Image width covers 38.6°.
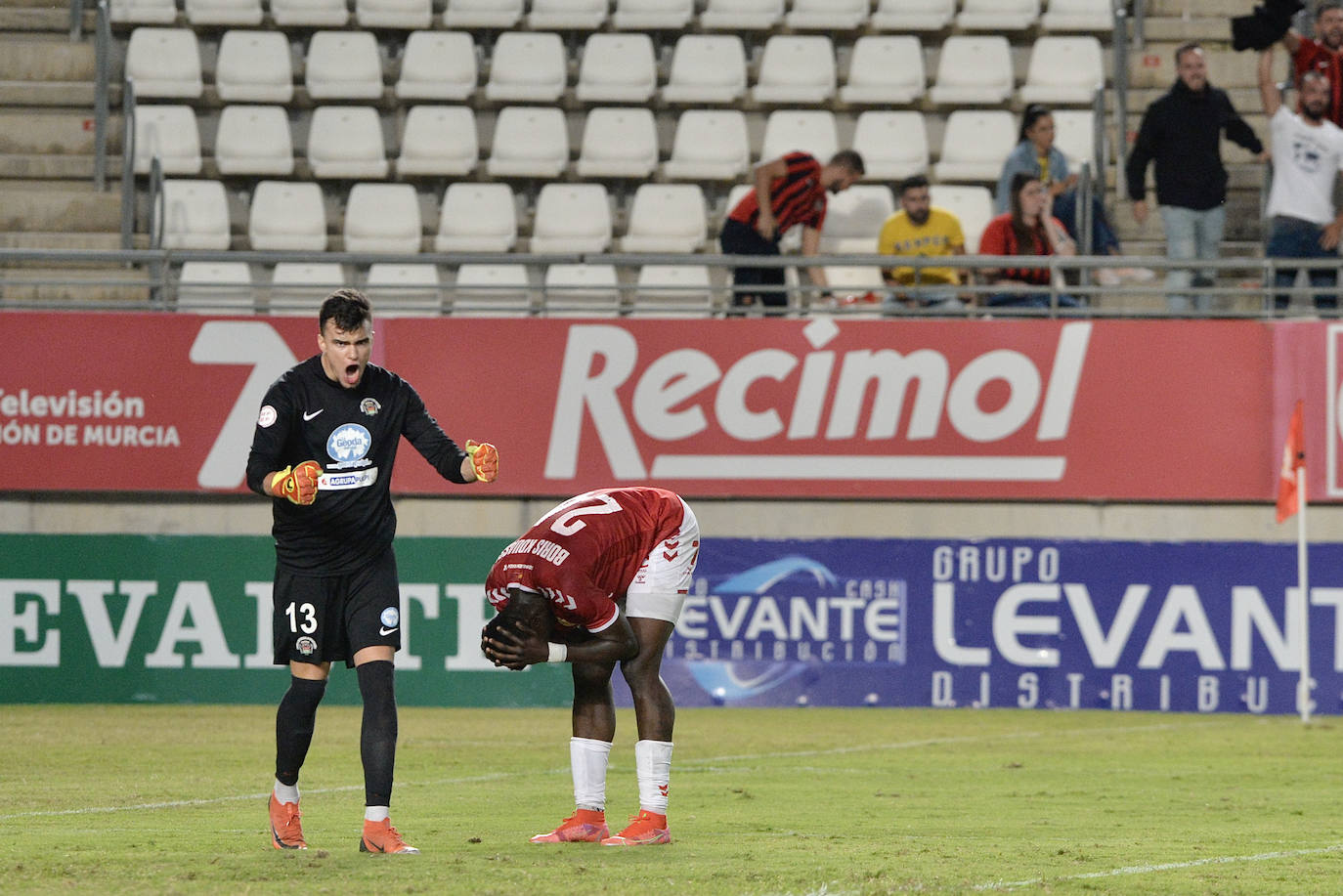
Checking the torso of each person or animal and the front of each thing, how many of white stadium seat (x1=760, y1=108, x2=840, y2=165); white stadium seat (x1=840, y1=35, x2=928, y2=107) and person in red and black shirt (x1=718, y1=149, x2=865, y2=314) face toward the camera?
2

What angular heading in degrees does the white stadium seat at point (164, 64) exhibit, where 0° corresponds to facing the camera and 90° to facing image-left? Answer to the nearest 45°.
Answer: approximately 0°

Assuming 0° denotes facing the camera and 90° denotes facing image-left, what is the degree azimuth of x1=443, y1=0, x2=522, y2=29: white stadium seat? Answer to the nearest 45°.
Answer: approximately 0°

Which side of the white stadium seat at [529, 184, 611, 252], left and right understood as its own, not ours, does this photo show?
front

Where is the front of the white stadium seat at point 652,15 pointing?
toward the camera

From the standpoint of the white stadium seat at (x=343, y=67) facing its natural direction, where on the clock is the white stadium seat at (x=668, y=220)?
the white stadium seat at (x=668, y=220) is roughly at 10 o'clock from the white stadium seat at (x=343, y=67).

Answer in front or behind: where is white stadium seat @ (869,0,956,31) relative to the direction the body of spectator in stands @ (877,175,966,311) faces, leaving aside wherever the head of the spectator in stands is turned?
behind

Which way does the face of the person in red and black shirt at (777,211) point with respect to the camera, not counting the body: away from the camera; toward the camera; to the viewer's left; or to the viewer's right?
to the viewer's right

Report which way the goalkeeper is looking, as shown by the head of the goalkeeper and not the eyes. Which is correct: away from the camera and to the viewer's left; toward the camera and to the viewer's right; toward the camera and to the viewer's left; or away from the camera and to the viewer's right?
toward the camera and to the viewer's right

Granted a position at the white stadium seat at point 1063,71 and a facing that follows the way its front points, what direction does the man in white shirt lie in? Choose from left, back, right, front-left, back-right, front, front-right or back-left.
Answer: front-left

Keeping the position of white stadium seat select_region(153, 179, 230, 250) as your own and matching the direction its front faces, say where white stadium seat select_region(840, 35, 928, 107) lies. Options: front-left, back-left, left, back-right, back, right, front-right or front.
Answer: left

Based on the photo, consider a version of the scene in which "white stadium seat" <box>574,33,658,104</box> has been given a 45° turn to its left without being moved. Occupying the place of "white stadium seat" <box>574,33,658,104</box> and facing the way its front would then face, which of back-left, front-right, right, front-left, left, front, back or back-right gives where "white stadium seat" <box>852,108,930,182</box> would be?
front-left

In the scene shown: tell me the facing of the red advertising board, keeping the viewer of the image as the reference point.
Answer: facing the viewer
